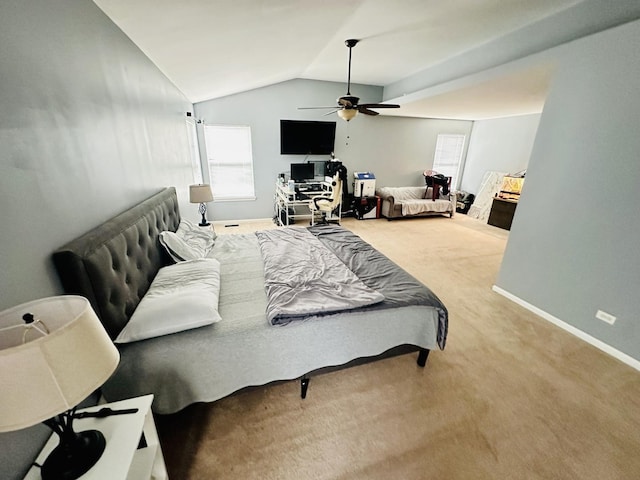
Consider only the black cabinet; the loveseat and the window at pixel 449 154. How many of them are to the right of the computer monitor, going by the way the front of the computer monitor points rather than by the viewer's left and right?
0

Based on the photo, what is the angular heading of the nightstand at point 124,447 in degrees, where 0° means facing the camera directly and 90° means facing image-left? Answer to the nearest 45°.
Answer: approximately 270°

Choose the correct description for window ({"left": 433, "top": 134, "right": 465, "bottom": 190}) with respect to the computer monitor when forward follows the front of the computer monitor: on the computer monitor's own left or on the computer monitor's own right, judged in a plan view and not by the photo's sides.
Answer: on the computer monitor's own left

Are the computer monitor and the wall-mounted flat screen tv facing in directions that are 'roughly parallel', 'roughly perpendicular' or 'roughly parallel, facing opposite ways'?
roughly parallel

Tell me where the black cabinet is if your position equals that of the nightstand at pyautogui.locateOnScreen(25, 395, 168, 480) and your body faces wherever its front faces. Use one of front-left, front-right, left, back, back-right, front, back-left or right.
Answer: front

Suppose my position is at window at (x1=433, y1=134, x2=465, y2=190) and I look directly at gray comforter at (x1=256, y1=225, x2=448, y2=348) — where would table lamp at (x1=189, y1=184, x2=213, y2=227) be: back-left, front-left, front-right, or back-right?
front-right

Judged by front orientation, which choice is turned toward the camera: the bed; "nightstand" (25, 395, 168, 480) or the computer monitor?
the computer monitor

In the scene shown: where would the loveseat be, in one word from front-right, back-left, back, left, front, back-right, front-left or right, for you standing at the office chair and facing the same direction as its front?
back-right

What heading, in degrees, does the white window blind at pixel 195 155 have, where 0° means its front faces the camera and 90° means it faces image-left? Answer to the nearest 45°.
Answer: approximately 270°

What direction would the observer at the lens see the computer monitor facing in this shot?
facing the viewer

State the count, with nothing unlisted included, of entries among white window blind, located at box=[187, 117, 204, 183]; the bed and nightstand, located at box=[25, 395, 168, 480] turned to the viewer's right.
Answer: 3

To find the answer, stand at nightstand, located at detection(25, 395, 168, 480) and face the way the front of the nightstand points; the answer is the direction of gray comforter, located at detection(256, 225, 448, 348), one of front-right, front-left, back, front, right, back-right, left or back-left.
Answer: front

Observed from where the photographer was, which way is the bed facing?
facing to the right of the viewer
